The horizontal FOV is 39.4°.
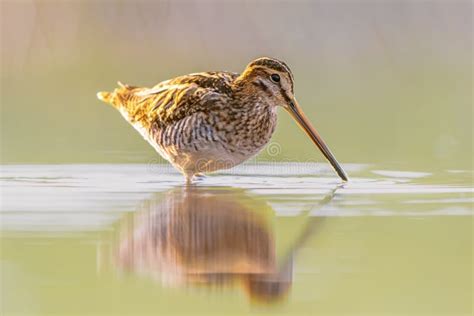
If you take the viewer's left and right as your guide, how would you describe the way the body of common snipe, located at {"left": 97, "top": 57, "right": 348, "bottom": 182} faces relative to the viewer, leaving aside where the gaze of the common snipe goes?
facing to the right of the viewer
